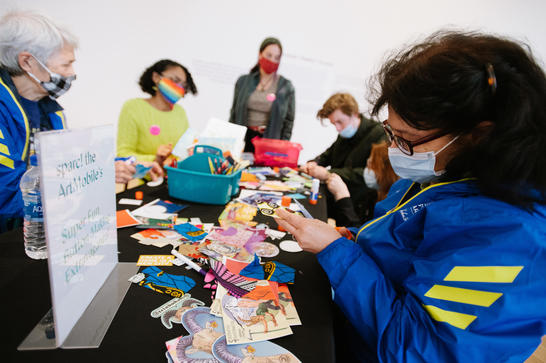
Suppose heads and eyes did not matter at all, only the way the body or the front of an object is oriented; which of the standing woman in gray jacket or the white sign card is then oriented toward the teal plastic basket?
the standing woman in gray jacket

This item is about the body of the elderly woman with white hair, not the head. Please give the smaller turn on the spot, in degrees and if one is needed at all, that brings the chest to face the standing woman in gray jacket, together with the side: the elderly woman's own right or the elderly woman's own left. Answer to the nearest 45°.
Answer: approximately 45° to the elderly woman's own left

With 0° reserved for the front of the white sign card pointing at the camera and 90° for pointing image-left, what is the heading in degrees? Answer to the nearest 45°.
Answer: approximately 315°

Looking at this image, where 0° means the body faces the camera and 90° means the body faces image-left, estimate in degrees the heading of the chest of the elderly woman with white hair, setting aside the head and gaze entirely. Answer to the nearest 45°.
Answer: approximately 270°

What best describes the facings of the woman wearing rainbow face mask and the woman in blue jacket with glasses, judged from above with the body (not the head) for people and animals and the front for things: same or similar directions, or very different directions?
very different directions

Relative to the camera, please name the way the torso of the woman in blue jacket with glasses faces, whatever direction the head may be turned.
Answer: to the viewer's left
